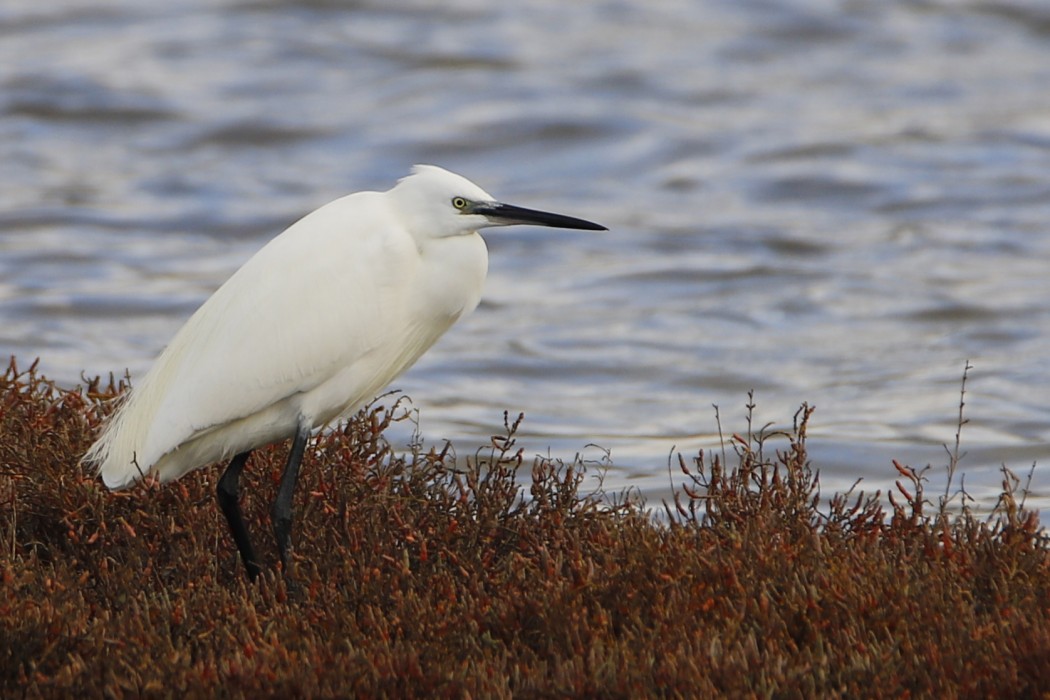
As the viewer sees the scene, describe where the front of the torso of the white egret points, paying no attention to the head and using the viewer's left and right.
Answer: facing to the right of the viewer
